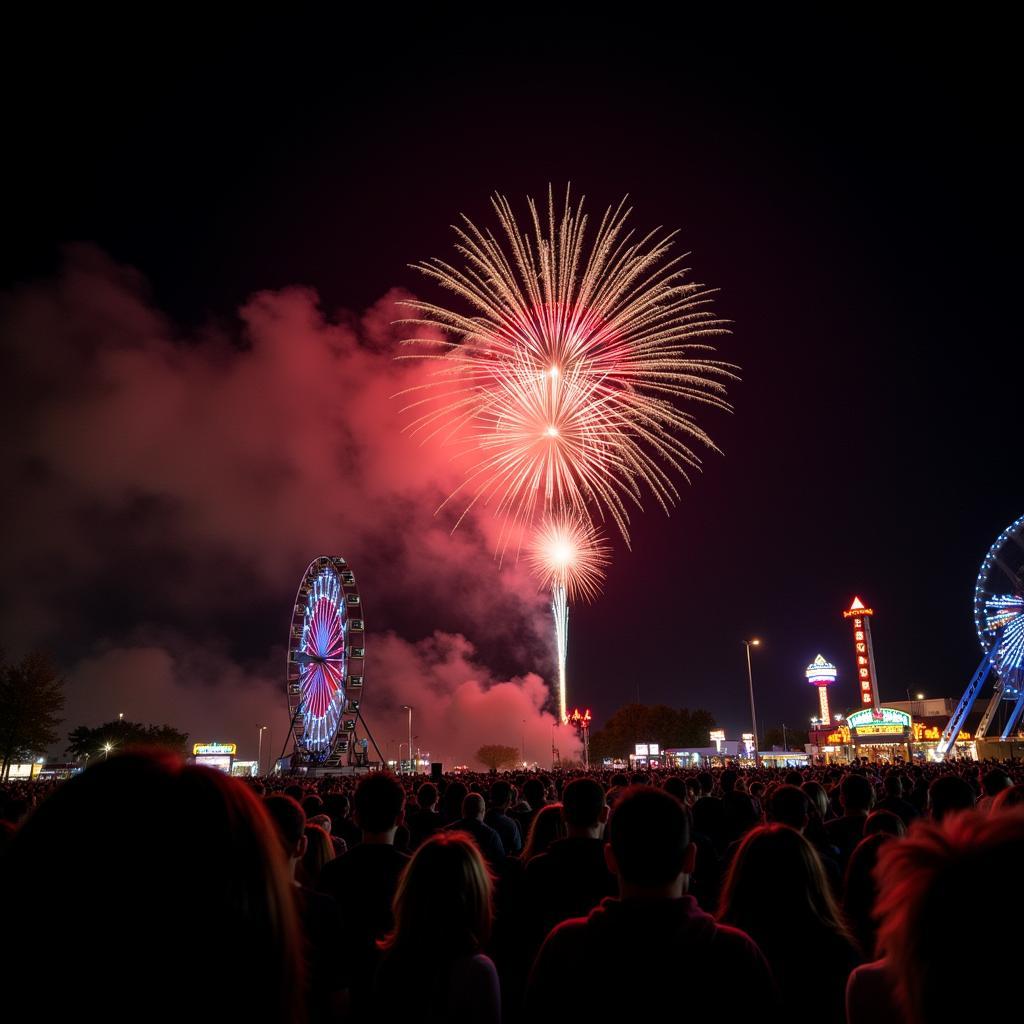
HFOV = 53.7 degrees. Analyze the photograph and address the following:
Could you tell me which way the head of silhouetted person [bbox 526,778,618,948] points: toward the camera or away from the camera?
away from the camera

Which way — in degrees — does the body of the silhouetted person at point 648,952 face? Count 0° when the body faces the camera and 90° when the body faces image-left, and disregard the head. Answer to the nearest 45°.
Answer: approximately 180°

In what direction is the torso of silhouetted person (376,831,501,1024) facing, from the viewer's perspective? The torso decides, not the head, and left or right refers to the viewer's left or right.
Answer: facing away from the viewer

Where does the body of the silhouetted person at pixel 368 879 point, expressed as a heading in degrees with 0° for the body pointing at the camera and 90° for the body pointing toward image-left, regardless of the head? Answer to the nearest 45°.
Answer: approximately 180°

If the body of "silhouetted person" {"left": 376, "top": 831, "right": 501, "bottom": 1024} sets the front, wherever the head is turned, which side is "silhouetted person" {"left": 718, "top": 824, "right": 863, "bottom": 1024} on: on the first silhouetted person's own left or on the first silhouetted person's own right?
on the first silhouetted person's own right

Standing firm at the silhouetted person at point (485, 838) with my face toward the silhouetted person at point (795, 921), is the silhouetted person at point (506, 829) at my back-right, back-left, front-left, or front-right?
back-left

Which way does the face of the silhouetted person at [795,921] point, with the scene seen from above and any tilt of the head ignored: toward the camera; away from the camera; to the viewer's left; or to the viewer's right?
away from the camera

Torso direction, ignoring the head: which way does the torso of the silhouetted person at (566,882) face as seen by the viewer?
away from the camera

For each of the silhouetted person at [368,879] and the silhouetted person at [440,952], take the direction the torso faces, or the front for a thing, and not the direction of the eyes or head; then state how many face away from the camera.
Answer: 2

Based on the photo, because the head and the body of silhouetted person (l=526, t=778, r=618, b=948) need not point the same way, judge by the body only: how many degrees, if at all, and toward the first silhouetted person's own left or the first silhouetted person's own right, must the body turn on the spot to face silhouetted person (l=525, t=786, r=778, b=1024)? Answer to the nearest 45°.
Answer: approximately 180°
